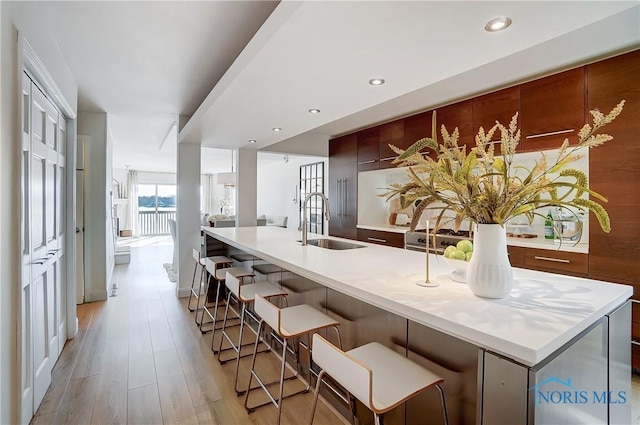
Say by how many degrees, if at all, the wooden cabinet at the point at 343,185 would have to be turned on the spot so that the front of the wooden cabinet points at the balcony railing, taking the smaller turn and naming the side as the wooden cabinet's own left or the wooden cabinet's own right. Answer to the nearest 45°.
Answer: approximately 90° to the wooden cabinet's own right

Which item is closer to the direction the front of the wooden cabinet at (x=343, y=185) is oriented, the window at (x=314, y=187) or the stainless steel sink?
the stainless steel sink

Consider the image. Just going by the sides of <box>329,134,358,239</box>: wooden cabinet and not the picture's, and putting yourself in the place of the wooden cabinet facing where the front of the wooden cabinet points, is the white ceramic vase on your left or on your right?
on your left

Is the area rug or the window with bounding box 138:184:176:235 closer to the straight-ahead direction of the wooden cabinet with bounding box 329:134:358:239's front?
the area rug

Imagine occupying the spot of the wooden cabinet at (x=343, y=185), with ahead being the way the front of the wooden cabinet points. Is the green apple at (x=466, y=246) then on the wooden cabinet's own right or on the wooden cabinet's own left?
on the wooden cabinet's own left

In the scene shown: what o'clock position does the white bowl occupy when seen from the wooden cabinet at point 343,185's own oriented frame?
The white bowl is roughly at 10 o'clock from the wooden cabinet.

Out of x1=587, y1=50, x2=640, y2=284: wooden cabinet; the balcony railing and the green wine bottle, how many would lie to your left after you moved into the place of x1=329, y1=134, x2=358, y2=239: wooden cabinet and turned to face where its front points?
2

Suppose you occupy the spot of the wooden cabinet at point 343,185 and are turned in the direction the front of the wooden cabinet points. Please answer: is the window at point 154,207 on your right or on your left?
on your right

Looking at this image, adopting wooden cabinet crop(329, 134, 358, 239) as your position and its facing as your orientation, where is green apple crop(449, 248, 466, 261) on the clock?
The green apple is roughly at 10 o'clock from the wooden cabinet.

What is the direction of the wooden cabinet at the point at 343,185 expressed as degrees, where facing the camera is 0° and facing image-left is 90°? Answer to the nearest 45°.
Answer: approximately 45°
